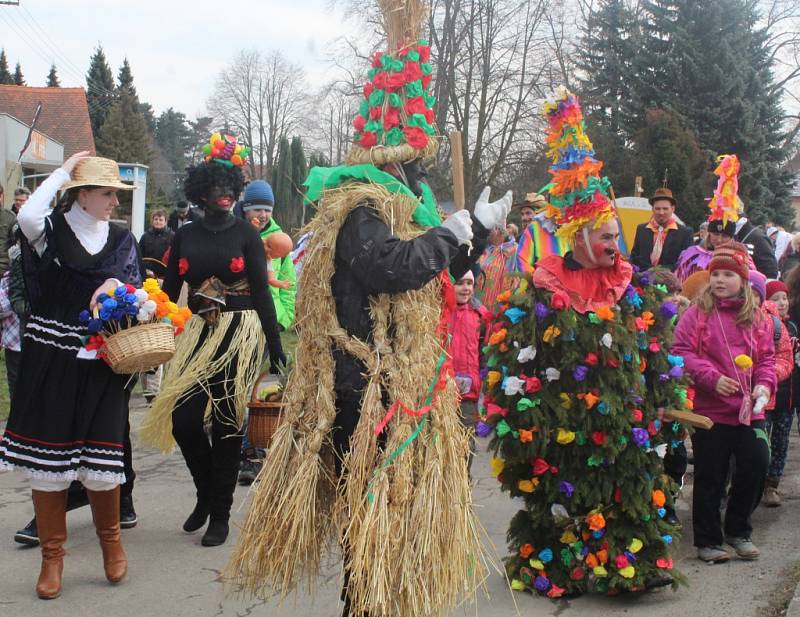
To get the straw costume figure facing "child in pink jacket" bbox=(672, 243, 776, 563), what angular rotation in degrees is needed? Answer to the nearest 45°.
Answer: approximately 45° to its left

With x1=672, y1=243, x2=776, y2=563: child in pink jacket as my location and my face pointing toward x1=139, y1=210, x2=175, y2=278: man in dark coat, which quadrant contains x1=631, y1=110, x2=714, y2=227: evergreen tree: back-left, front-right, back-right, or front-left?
front-right

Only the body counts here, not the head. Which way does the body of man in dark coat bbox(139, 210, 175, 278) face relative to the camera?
toward the camera

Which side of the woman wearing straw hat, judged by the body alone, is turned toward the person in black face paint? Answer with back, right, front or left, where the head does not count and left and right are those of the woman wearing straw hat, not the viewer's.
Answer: left

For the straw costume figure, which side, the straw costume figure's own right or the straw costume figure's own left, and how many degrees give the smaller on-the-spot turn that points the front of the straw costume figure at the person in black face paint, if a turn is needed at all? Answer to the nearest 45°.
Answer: approximately 135° to the straw costume figure's own left

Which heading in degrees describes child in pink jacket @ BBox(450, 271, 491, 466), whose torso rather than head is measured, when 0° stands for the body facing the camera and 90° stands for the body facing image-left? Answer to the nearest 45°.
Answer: approximately 0°

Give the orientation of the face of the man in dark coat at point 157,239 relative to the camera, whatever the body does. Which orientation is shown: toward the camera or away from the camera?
toward the camera

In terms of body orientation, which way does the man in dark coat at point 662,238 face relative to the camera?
toward the camera

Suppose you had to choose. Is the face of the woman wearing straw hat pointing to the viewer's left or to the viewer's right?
to the viewer's right

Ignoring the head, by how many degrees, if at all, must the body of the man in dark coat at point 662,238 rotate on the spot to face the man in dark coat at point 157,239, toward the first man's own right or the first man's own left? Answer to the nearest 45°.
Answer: approximately 90° to the first man's own right

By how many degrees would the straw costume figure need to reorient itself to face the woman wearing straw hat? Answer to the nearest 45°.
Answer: approximately 135° to its left

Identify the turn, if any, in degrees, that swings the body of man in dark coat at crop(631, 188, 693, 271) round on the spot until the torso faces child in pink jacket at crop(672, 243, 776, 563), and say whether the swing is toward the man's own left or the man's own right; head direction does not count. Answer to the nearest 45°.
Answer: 0° — they already face them

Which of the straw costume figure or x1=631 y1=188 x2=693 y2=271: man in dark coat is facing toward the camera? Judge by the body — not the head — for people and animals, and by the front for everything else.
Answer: the man in dark coat

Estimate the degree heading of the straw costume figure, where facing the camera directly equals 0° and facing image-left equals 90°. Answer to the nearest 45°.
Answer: approximately 270°
